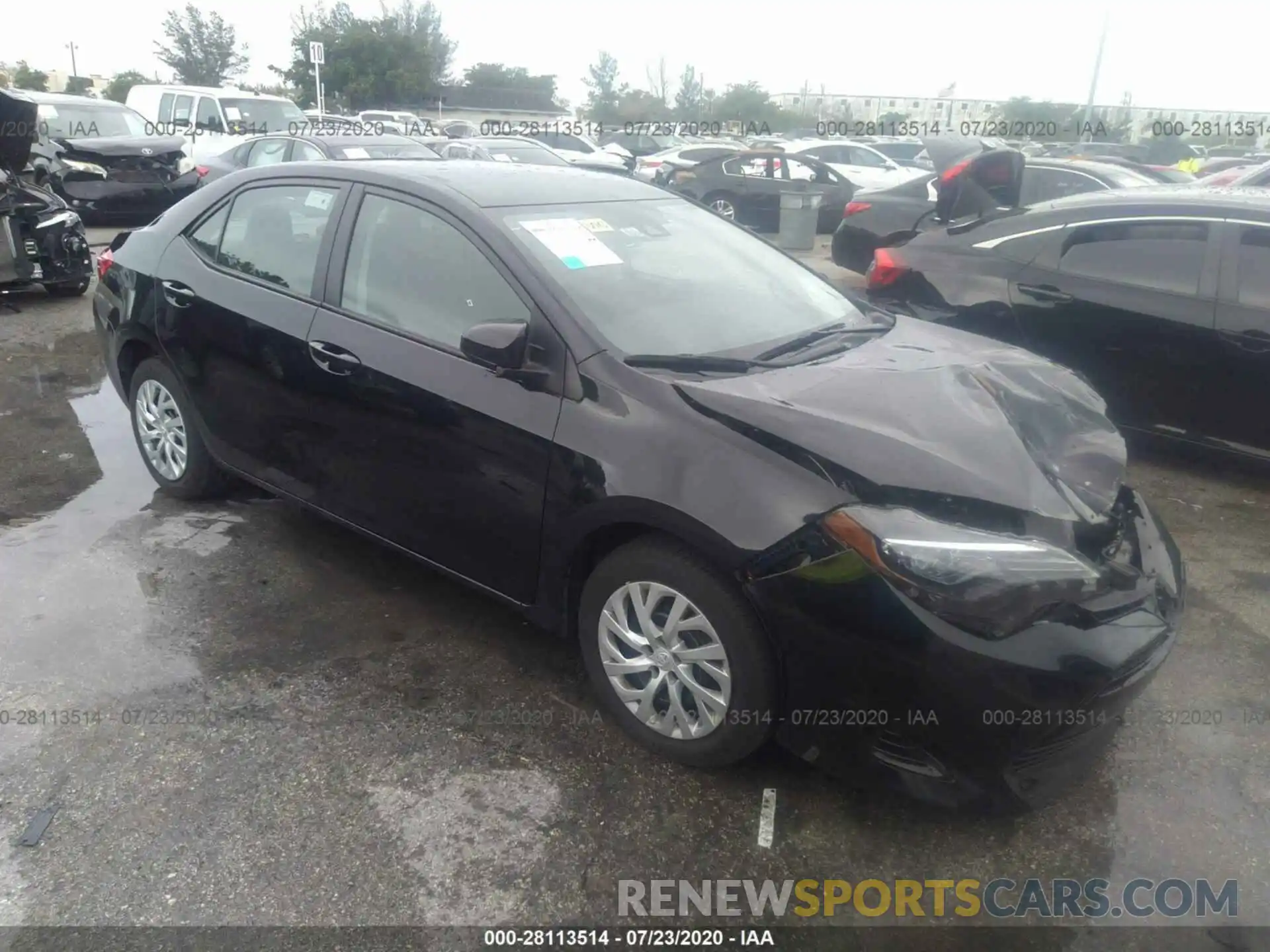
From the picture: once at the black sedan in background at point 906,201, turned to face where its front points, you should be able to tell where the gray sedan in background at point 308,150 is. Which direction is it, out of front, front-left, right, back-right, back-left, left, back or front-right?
back-left

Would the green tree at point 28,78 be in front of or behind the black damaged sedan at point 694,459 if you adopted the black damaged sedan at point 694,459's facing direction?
behind

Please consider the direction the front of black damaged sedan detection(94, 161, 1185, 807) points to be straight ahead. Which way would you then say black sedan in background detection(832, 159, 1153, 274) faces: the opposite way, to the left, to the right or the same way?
to the left

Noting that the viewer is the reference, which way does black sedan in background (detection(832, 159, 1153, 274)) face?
facing away from the viewer and to the right of the viewer

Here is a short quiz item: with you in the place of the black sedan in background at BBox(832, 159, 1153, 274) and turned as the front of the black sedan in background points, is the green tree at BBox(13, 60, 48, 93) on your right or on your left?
on your left

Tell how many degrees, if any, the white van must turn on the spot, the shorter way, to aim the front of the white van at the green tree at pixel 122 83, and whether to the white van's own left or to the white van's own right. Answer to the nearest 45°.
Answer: approximately 135° to the white van's own left

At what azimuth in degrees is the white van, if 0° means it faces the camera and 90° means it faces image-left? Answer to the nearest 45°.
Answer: approximately 315°

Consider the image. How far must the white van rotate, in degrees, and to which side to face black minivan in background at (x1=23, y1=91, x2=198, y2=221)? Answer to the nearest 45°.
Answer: approximately 45° to its right

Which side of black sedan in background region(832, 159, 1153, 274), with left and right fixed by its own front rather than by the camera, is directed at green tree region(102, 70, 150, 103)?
left

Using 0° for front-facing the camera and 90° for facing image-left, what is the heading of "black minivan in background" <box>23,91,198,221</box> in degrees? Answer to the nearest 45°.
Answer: approximately 315°

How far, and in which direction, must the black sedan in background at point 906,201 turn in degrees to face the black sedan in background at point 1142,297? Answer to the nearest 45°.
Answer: approximately 135° to its right
